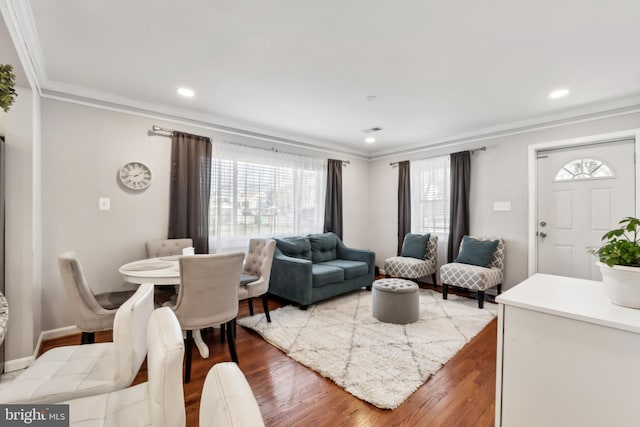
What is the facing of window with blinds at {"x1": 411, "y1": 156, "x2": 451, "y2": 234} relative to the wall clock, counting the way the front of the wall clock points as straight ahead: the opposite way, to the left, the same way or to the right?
to the right

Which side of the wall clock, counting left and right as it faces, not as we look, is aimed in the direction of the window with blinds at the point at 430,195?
left

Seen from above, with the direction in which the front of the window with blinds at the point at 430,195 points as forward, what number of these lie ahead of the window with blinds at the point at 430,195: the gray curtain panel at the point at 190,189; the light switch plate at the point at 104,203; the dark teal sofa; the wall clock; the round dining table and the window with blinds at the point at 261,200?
6

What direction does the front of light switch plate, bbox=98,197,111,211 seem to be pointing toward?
toward the camera

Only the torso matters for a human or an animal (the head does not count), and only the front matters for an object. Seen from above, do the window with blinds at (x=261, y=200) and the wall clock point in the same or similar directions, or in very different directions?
same or similar directions

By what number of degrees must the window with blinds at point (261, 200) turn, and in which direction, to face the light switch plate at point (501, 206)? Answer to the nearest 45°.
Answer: approximately 45° to its left

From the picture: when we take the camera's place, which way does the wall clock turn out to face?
facing the viewer

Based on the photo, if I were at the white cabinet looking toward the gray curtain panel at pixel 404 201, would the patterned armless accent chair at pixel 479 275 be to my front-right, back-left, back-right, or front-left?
front-right

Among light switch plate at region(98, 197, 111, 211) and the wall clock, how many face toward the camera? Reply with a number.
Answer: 2

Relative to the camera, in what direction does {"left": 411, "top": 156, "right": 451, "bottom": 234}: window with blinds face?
facing the viewer and to the left of the viewer

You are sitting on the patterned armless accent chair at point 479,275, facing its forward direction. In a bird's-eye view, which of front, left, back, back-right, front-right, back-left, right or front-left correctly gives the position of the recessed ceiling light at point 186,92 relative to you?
front

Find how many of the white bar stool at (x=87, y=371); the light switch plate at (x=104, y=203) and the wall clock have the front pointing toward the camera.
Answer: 2

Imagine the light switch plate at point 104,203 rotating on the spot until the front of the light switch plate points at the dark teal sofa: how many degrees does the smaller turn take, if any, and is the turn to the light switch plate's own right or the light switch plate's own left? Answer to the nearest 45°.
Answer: approximately 90° to the light switch plate's own left

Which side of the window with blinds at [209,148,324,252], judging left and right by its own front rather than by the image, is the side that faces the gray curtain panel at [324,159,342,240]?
left
